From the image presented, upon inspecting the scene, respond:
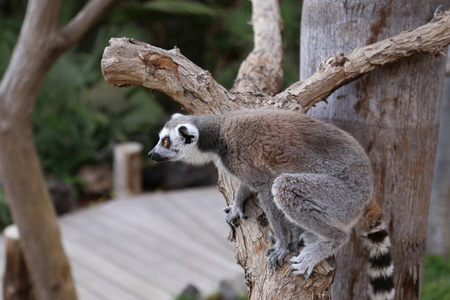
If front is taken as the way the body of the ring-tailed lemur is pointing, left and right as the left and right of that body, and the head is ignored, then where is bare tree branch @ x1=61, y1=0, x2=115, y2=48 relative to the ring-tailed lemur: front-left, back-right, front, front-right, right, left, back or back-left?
front-right

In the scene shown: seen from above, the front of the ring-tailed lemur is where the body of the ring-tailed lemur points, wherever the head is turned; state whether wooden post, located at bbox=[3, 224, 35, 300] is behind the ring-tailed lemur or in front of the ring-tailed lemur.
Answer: in front

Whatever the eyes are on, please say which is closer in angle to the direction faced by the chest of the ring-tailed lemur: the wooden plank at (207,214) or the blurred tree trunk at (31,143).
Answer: the blurred tree trunk

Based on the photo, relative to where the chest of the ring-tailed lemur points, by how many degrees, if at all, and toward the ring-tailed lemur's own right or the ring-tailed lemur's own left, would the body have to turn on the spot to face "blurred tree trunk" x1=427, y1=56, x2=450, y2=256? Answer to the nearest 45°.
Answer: approximately 135° to the ring-tailed lemur's own right

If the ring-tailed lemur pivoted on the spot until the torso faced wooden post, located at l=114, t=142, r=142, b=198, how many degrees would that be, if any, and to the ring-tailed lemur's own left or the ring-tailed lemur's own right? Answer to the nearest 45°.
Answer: approximately 45° to the ring-tailed lemur's own right

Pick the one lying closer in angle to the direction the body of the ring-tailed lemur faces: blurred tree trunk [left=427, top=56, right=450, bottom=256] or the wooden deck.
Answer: the wooden deck

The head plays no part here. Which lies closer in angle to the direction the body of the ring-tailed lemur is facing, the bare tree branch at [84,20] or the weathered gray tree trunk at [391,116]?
the bare tree branch

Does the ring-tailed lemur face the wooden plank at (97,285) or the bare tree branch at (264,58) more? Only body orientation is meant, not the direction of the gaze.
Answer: the wooden plank

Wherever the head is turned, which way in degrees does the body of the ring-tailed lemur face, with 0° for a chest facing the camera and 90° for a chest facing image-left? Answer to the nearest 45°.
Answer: approximately 90°

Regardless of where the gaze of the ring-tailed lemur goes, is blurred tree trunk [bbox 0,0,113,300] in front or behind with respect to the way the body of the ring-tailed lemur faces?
in front

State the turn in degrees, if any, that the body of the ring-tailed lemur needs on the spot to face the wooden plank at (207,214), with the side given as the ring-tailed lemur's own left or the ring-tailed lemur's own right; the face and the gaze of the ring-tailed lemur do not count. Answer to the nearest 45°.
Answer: approximately 90° to the ring-tailed lemur's own right
